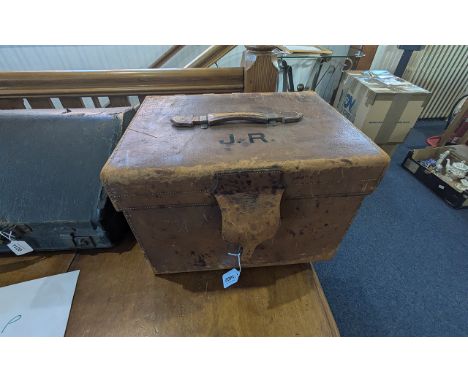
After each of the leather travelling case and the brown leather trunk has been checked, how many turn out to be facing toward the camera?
2

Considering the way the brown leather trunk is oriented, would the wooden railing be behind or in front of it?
behind

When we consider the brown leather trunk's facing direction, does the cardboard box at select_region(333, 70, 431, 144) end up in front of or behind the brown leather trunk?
behind

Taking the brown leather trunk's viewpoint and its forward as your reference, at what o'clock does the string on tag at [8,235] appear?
The string on tag is roughly at 3 o'clock from the brown leather trunk.

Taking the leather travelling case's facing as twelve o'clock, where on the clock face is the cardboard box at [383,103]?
The cardboard box is roughly at 9 o'clock from the leather travelling case.

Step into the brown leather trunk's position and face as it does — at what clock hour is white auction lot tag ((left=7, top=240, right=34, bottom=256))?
The white auction lot tag is roughly at 3 o'clock from the brown leather trunk.
